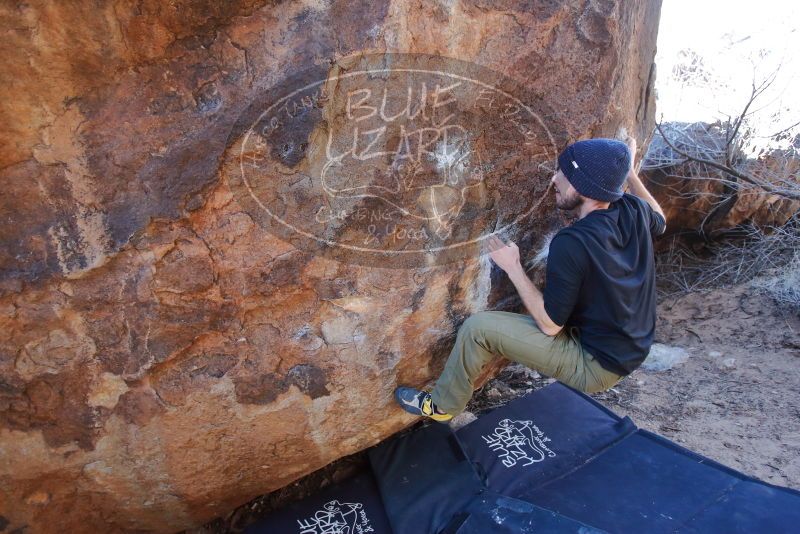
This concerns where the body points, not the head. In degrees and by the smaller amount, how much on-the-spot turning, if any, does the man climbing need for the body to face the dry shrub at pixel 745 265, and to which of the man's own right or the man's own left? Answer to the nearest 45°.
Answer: approximately 90° to the man's own right

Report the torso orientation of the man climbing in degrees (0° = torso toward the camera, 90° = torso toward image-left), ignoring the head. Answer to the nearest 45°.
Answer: approximately 135°
